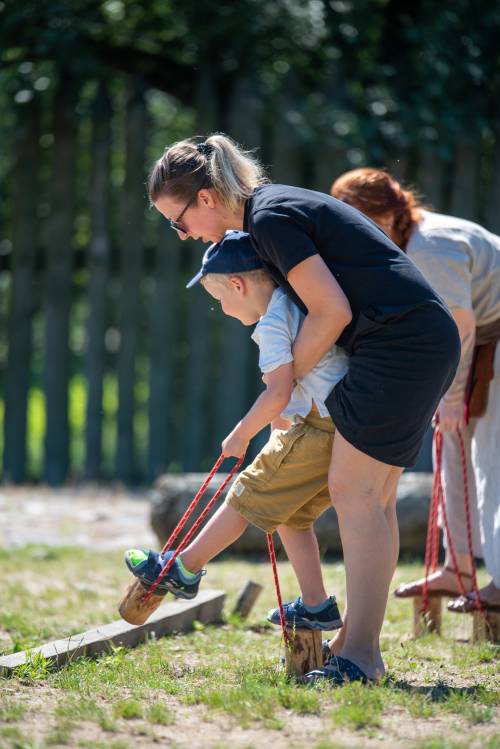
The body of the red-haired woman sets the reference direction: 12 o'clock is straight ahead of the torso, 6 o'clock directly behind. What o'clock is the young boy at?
The young boy is roughly at 10 o'clock from the red-haired woman.

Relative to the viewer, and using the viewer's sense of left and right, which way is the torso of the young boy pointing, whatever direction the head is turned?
facing to the left of the viewer

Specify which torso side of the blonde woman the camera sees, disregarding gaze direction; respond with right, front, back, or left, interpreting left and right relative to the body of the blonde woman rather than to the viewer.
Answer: left

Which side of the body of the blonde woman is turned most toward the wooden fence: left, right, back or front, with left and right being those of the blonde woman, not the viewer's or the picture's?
right

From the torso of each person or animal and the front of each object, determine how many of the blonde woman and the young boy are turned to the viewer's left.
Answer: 2

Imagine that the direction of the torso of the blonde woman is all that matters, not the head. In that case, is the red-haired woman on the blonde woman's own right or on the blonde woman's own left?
on the blonde woman's own right

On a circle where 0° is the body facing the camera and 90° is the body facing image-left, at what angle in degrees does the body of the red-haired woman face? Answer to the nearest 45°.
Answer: approximately 90°

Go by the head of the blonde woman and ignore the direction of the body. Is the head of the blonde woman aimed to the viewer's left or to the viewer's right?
to the viewer's left
